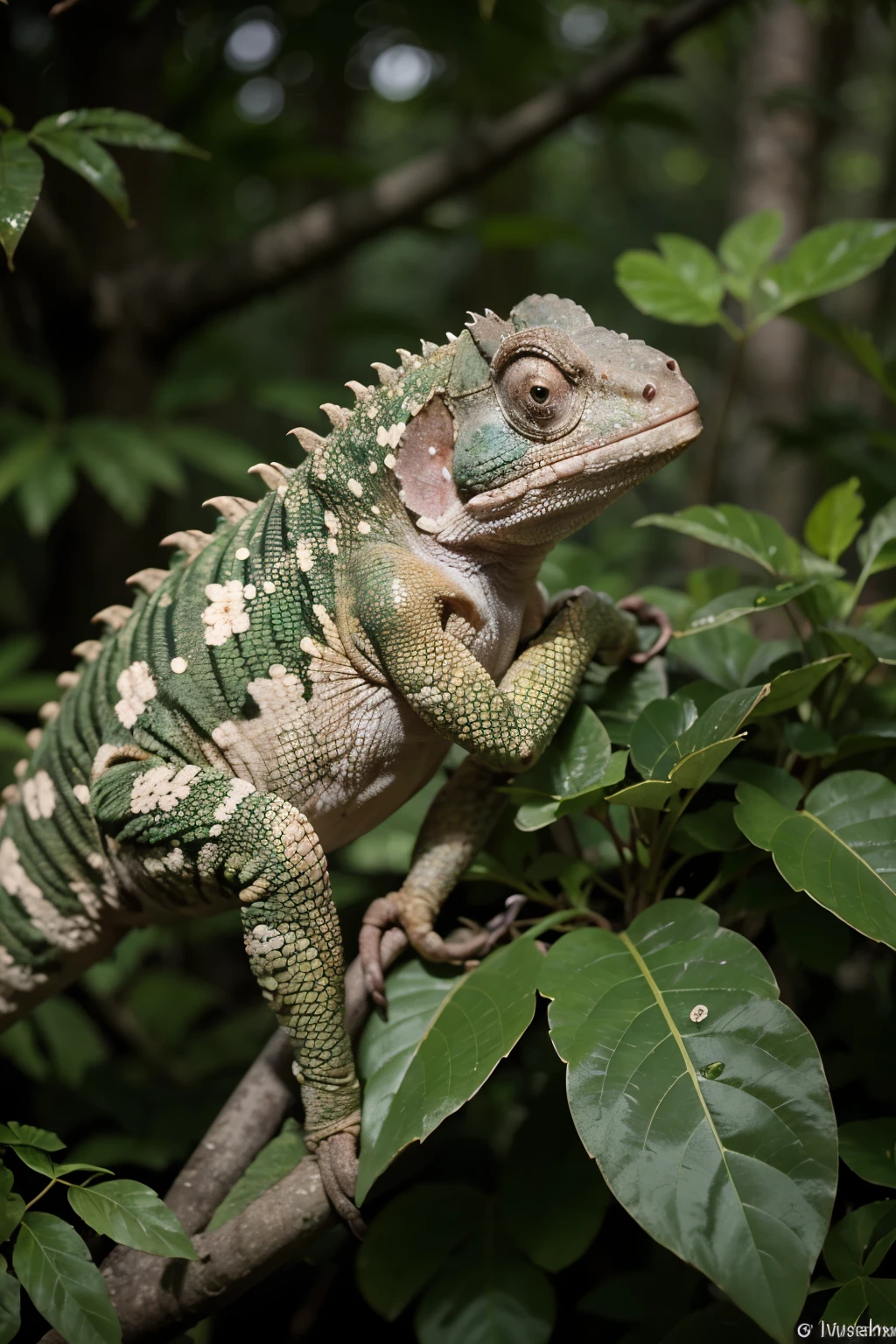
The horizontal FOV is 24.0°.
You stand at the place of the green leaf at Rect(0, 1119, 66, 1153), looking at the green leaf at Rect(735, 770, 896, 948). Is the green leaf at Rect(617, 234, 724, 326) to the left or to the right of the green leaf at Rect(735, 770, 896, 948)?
left

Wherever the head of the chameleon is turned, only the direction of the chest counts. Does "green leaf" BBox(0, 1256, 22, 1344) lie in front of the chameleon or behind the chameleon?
behind

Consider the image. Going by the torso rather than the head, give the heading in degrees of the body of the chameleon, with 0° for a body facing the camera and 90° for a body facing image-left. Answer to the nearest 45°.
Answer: approximately 270°

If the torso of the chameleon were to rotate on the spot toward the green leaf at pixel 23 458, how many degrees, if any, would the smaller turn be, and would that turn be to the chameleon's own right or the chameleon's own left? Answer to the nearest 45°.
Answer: approximately 90° to the chameleon's own left

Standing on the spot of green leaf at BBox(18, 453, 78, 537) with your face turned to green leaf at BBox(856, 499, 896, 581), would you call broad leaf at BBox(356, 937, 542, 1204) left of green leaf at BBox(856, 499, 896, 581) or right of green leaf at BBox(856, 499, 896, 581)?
right

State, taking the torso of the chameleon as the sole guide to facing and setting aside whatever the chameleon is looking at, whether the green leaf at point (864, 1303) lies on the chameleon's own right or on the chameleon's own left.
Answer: on the chameleon's own right
